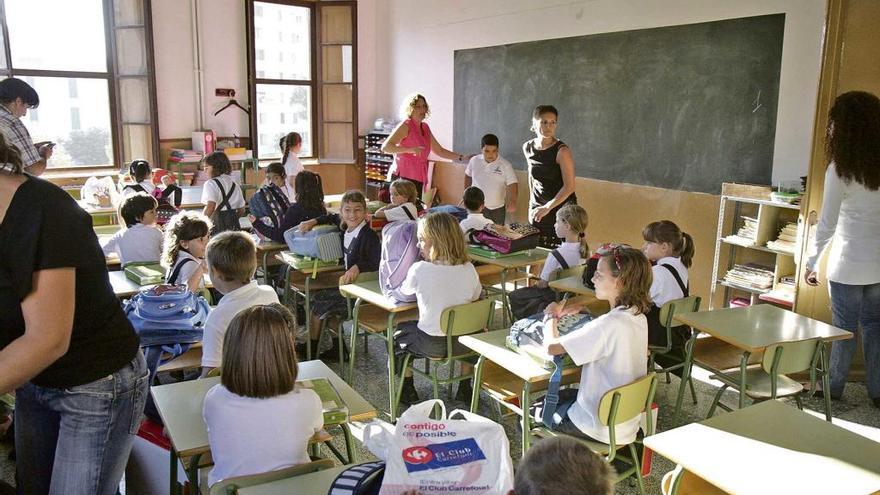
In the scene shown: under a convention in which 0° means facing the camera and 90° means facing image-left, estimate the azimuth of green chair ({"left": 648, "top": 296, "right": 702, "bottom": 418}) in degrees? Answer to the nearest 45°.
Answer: approximately 135°

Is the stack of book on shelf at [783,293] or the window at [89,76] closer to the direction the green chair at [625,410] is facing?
the window

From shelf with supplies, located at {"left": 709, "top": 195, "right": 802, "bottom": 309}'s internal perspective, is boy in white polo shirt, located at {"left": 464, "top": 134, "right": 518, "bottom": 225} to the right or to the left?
on its right

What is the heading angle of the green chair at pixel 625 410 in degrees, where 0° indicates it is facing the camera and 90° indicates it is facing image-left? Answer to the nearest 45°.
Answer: approximately 135°

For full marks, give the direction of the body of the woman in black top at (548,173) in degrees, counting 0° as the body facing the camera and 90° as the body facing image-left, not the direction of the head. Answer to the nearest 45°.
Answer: approximately 45°

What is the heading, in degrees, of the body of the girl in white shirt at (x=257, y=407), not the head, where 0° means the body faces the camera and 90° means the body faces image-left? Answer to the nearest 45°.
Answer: approximately 180°

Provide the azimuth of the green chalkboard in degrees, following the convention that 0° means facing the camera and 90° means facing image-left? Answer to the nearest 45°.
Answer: approximately 45°

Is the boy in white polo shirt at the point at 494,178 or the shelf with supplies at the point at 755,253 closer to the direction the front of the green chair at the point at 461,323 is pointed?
the boy in white polo shirt
